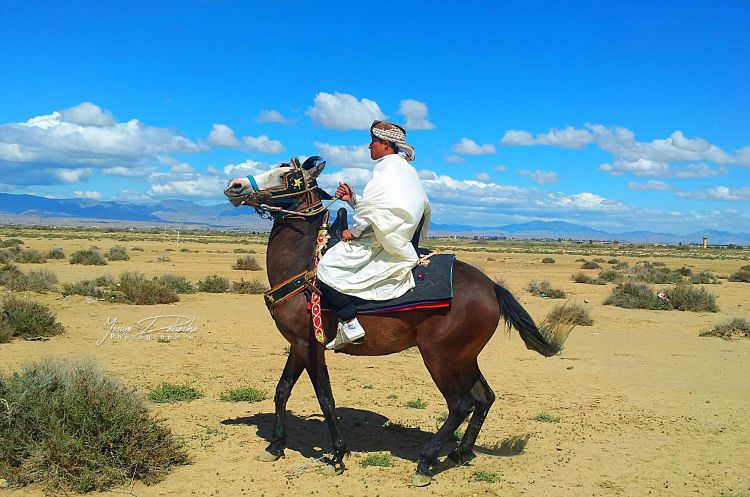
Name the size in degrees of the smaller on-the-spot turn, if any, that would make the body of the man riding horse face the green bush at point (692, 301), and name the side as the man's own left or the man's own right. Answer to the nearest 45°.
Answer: approximately 135° to the man's own right

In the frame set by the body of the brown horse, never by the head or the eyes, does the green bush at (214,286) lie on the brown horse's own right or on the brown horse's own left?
on the brown horse's own right

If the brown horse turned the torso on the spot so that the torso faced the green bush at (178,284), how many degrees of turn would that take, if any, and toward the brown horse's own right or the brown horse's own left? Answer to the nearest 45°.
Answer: approximately 45° to the brown horse's own right

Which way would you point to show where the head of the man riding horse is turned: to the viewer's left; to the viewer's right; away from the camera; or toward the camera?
to the viewer's left

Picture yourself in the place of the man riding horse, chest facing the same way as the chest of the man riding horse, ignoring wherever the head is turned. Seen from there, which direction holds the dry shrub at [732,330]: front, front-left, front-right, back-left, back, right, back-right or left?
back-right

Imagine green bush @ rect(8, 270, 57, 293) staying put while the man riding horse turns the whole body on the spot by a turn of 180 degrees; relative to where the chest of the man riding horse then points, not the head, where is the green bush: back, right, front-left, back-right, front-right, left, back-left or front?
back-left

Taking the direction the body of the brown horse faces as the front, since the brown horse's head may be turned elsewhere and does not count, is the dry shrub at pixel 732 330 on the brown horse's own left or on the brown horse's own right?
on the brown horse's own right

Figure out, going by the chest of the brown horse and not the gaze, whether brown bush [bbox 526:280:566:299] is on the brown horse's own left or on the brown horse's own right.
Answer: on the brown horse's own right

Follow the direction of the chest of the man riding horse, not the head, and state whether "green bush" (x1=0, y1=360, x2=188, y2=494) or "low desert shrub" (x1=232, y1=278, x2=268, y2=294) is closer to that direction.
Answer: the green bush

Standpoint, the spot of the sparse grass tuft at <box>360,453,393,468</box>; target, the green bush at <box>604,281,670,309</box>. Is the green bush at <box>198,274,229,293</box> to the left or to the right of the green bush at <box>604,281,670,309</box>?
left

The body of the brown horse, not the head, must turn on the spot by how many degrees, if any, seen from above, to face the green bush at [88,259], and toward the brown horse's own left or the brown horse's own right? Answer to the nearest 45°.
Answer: approximately 45° to the brown horse's own right

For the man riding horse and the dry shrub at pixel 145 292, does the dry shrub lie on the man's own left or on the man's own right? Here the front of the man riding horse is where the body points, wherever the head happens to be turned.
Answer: on the man's own right

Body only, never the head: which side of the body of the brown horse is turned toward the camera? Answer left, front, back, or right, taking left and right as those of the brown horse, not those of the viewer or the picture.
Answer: left

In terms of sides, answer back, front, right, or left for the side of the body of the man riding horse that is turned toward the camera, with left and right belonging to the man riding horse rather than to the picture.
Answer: left

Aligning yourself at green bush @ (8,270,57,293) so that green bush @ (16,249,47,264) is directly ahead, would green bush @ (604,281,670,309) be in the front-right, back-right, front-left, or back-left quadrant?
back-right

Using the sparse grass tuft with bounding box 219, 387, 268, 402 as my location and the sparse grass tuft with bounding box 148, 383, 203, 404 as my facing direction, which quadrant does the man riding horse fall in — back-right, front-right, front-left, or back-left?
back-left
